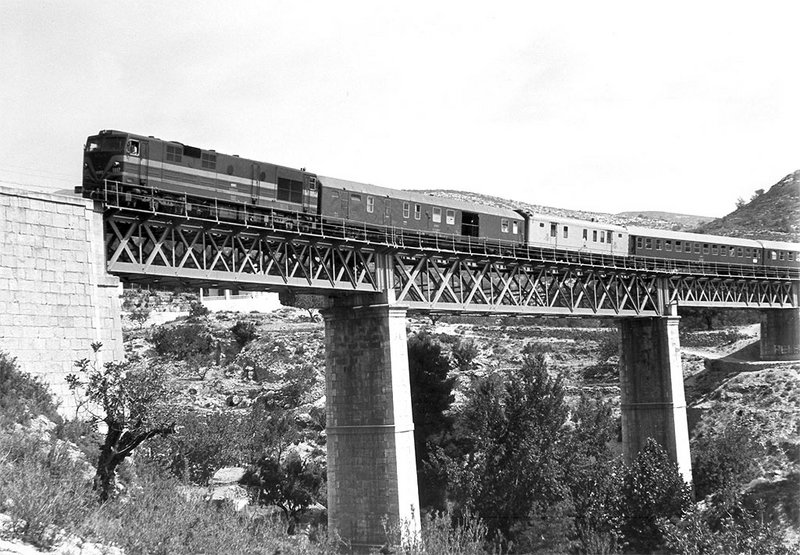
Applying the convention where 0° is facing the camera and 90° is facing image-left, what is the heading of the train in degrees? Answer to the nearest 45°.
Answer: approximately 45°

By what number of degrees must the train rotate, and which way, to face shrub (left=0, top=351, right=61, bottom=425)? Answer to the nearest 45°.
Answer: approximately 45° to its left

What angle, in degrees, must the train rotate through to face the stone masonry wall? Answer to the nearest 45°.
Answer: approximately 45° to its left

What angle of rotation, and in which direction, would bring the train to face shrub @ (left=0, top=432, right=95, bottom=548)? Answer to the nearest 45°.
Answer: approximately 45° to its left
